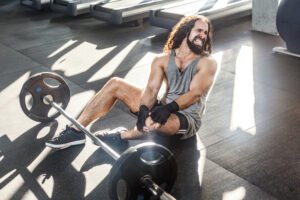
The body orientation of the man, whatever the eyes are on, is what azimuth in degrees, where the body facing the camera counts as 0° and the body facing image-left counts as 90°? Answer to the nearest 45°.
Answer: approximately 45°
